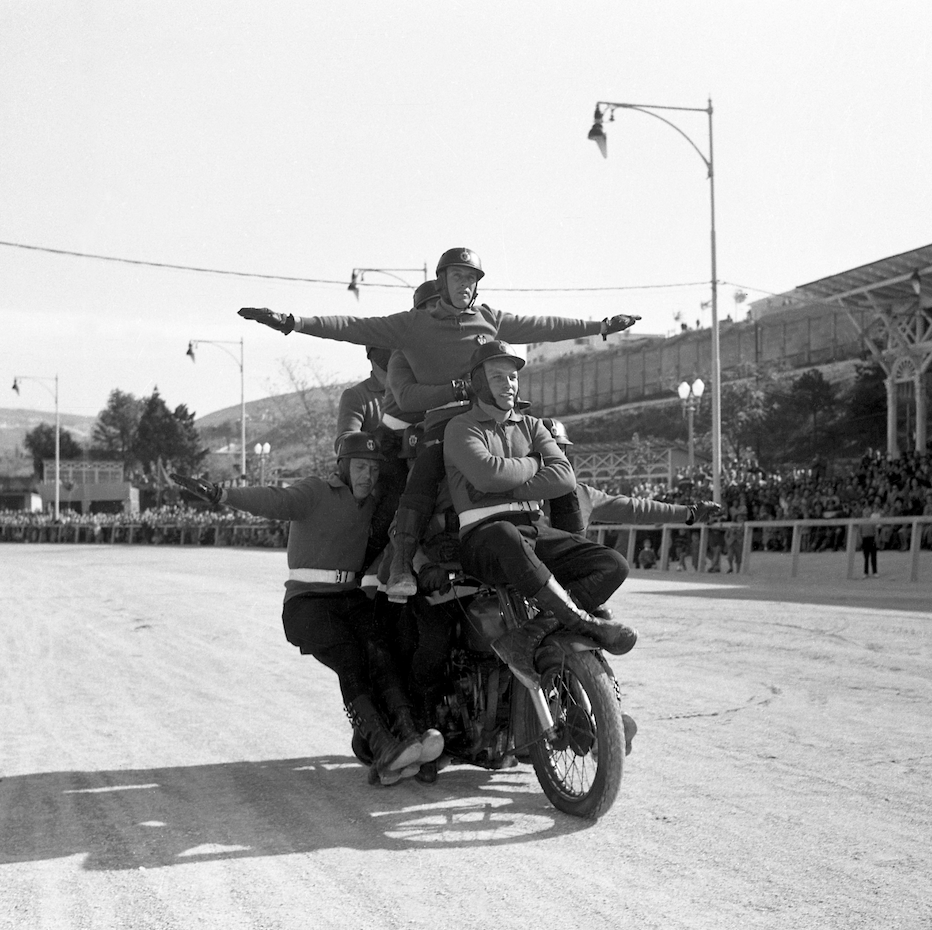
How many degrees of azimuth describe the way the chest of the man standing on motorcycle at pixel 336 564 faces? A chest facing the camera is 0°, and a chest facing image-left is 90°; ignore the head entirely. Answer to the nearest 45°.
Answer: approximately 315°

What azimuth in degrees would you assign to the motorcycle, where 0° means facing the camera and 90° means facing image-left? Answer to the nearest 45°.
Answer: approximately 315°

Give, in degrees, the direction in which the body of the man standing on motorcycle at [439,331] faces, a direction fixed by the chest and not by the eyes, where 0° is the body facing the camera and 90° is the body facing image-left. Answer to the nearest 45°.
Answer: approximately 315°

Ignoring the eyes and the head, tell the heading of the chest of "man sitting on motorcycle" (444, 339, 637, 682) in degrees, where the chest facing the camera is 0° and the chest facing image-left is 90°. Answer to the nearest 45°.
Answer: approximately 315°

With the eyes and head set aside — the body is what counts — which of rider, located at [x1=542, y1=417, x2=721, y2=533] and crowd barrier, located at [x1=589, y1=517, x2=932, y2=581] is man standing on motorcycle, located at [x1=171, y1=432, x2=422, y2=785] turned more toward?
the rider

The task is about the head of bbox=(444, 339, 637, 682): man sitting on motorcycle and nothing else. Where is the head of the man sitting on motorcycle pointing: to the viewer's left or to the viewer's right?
to the viewer's right

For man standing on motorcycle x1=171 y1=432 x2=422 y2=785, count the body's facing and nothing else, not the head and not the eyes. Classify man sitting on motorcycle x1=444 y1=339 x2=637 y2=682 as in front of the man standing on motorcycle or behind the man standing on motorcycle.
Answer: in front

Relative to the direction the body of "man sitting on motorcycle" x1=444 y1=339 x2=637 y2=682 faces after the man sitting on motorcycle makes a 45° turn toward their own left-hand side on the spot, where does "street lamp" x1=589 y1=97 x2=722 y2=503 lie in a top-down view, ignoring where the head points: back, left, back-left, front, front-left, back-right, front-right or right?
left

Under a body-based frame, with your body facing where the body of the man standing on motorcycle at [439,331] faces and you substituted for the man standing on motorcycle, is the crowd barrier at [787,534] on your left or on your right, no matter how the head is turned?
on your left
